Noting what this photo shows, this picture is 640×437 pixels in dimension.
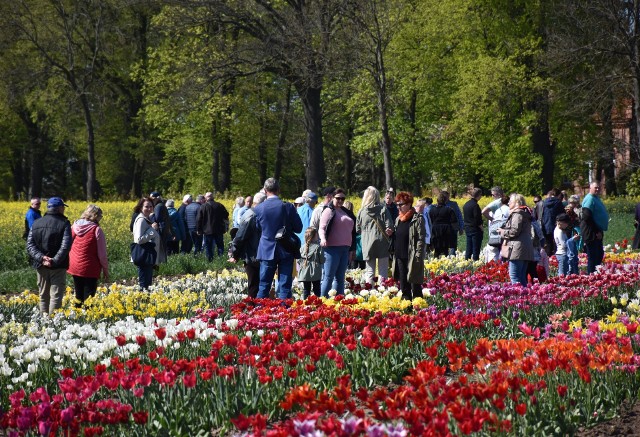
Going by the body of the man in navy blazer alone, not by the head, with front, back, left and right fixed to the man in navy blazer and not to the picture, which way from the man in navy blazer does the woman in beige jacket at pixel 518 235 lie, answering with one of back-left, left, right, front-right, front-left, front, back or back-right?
right

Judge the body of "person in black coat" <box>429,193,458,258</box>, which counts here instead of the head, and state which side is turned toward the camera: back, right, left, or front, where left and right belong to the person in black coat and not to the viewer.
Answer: back

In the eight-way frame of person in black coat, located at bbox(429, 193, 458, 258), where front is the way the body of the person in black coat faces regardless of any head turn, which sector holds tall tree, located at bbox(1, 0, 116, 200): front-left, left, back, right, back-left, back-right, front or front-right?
front-left

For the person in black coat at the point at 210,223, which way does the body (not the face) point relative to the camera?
away from the camera

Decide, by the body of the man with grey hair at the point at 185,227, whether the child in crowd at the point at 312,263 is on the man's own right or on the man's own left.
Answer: on the man's own right

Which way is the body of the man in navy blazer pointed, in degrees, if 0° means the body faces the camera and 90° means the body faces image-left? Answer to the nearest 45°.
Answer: approximately 180°

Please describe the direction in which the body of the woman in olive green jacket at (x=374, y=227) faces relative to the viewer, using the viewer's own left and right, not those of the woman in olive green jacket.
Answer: facing away from the viewer

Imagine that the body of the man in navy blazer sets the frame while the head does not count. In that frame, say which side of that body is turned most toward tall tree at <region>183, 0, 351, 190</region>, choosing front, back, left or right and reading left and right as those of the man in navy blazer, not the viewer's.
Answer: front

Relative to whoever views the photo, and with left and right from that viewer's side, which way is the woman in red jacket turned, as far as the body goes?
facing away from the viewer and to the right of the viewer

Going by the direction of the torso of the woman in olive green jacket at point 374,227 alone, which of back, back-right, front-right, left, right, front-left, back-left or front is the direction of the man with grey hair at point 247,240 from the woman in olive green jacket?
back-left
